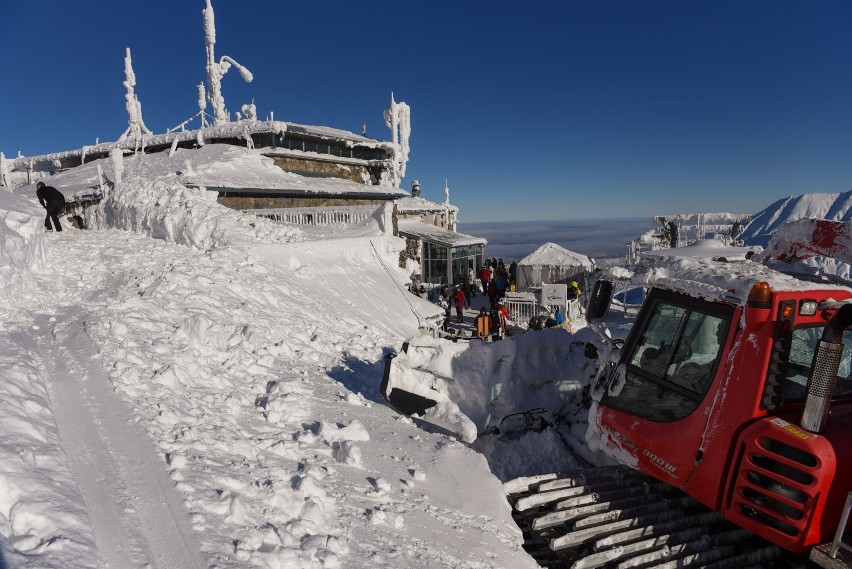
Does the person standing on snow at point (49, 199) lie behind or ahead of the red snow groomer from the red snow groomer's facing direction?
ahead

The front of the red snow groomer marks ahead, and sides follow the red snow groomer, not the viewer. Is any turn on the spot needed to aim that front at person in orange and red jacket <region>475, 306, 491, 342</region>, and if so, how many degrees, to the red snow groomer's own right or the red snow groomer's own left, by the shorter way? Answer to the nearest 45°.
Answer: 0° — it already faces them

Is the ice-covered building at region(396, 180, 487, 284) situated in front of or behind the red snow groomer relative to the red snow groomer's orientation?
in front

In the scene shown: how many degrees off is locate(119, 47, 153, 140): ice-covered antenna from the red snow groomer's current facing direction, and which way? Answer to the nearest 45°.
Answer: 0° — it already faces it

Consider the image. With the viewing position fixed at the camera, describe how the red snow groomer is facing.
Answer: facing away from the viewer and to the left of the viewer
